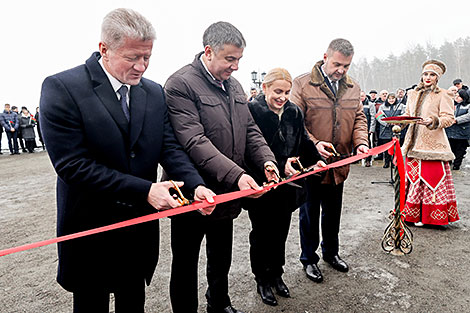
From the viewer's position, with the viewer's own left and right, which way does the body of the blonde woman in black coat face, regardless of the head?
facing the viewer and to the right of the viewer

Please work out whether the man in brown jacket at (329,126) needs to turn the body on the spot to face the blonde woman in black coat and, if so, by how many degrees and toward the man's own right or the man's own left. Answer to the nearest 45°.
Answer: approximately 90° to the man's own right

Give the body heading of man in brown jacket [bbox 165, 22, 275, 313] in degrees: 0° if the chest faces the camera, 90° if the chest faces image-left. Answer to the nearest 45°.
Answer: approximately 315°

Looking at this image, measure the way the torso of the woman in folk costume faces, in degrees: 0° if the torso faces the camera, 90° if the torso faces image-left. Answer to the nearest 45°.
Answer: approximately 45°

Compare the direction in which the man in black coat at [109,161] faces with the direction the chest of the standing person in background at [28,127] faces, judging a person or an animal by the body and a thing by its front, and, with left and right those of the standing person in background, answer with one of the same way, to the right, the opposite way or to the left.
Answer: the same way

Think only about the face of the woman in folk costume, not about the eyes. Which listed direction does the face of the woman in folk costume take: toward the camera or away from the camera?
toward the camera

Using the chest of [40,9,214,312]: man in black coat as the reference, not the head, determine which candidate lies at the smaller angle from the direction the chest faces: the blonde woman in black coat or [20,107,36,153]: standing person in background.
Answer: the blonde woman in black coat

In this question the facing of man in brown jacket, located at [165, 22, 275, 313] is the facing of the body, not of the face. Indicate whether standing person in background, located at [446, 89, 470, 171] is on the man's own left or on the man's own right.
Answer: on the man's own left

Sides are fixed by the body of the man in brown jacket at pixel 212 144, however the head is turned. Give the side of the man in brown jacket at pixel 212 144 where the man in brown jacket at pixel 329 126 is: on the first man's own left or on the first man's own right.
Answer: on the first man's own left

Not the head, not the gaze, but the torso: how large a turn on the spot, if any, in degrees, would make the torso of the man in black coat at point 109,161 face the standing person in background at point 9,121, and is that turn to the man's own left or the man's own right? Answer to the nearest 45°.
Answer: approximately 135° to the man's own left

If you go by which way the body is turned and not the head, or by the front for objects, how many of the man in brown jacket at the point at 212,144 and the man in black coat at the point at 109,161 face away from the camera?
0

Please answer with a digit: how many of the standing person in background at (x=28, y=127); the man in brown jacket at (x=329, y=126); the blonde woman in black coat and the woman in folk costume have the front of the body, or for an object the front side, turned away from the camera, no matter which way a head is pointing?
0

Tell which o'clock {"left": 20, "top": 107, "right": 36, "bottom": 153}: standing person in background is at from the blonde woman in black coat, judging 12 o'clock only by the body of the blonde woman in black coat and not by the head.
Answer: The standing person in background is roughly at 6 o'clock from the blonde woman in black coat.

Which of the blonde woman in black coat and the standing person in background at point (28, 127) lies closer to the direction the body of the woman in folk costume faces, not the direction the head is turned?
the blonde woman in black coat

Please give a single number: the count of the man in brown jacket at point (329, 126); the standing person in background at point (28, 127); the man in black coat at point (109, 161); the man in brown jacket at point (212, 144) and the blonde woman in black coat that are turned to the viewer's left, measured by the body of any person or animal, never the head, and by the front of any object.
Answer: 0

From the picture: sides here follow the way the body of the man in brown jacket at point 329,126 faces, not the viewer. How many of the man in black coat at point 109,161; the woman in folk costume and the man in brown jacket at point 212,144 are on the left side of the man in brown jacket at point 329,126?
1

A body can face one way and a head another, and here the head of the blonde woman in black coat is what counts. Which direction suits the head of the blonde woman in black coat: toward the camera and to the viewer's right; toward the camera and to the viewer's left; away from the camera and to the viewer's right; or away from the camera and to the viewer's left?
toward the camera and to the viewer's right
